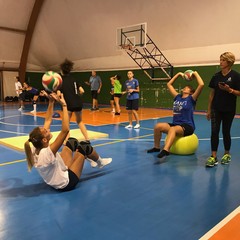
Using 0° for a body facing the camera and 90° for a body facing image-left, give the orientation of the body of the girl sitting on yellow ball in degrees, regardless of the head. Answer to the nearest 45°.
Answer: approximately 45°

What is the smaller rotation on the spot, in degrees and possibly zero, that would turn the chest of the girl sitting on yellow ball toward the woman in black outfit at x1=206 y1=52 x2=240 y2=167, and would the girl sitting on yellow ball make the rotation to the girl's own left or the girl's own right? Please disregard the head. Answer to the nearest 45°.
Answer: approximately 90° to the girl's own left
